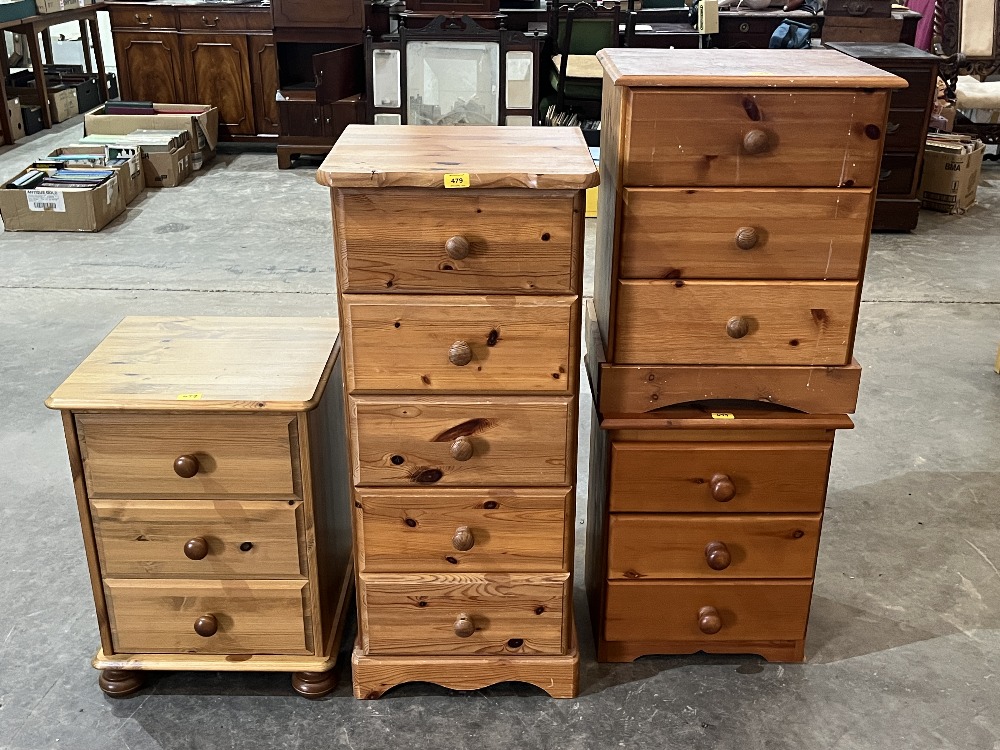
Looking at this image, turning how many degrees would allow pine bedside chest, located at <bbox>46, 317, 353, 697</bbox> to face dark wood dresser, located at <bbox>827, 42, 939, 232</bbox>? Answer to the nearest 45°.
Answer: approximately 135° to its left

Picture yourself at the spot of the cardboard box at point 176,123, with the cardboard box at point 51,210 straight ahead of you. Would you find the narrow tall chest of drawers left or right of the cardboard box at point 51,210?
left

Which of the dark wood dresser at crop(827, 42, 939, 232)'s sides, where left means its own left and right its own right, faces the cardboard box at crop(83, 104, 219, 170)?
right

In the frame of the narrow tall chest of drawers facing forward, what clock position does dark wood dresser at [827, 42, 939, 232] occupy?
The dark wood dresser is roughly at 7 o'clock from the narrow tall chest of drawers.

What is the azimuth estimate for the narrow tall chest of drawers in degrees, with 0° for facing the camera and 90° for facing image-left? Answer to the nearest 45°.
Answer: approximately 0°

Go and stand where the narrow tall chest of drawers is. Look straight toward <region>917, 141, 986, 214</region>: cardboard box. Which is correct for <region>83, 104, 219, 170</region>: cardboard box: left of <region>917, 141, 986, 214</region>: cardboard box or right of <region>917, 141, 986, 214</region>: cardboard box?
left

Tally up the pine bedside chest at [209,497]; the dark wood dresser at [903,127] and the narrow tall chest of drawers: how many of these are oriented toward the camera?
3

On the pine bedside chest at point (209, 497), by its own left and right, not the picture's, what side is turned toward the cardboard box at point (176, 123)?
back

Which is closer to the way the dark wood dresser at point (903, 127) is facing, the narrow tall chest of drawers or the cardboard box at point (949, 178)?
the narrow tall chest of drawers

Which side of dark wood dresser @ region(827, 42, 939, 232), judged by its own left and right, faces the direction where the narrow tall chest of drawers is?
front

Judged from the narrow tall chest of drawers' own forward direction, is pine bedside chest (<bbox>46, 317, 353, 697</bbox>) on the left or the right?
on its right

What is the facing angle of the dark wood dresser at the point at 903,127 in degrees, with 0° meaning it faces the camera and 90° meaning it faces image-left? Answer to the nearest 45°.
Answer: approximately 0°
